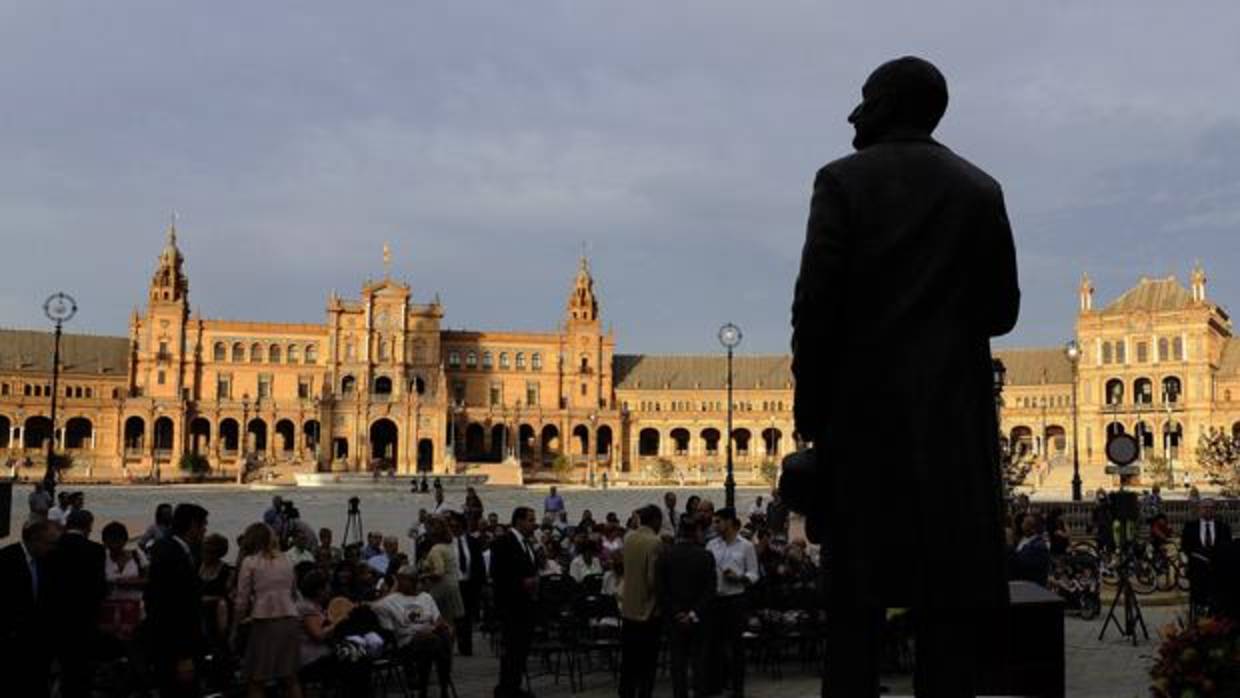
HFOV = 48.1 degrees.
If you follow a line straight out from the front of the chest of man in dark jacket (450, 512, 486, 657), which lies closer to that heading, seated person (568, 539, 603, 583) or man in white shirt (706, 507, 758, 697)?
the man in white shirt

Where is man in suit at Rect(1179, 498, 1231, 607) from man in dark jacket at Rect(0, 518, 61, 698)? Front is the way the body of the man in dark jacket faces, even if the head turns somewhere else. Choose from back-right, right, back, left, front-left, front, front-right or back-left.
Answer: front-left

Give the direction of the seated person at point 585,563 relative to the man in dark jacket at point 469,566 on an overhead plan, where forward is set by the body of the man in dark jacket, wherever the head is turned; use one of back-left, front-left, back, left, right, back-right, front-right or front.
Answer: back-left

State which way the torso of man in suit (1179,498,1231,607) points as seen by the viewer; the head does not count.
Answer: toward the camera

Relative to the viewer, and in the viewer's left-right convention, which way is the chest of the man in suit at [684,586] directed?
facing away from the viewer

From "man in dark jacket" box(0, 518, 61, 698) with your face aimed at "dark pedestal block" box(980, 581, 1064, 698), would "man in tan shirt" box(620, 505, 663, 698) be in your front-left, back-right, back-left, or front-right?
front-left

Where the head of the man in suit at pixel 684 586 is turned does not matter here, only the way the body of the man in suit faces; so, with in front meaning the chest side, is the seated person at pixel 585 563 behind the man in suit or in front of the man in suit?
in front

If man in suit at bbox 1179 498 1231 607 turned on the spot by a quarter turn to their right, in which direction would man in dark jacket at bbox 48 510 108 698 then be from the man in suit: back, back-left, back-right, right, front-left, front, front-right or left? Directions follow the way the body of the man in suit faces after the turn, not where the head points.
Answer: front-left

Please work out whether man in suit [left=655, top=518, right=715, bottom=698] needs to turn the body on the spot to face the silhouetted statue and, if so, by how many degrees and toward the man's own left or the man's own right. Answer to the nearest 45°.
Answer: approximately 180°

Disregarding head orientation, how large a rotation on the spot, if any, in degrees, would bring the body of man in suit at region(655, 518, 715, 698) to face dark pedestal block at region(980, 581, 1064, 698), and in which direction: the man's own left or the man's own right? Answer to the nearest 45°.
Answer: approximately 135° to the man's own right

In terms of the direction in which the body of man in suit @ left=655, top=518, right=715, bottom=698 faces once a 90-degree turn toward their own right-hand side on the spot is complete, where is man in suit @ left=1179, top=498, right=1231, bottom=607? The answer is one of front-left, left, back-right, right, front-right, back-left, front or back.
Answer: front-left

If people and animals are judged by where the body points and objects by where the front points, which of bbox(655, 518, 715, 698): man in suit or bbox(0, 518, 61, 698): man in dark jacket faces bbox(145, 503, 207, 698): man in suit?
the man in dark jacket

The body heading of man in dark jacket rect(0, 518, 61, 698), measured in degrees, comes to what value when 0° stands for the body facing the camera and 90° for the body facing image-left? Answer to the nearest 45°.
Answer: approximately 315°

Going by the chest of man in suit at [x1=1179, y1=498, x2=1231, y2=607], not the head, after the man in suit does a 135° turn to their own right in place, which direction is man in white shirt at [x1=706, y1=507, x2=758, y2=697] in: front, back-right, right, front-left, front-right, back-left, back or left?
left

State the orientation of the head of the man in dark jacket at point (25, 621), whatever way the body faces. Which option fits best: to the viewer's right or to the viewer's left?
to the viewer's right

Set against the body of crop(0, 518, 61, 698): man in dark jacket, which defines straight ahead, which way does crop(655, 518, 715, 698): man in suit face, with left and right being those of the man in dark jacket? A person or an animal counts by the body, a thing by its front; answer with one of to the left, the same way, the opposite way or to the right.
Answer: to the left

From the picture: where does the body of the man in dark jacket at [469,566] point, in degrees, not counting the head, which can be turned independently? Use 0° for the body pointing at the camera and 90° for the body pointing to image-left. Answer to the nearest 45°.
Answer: approximately 45°
